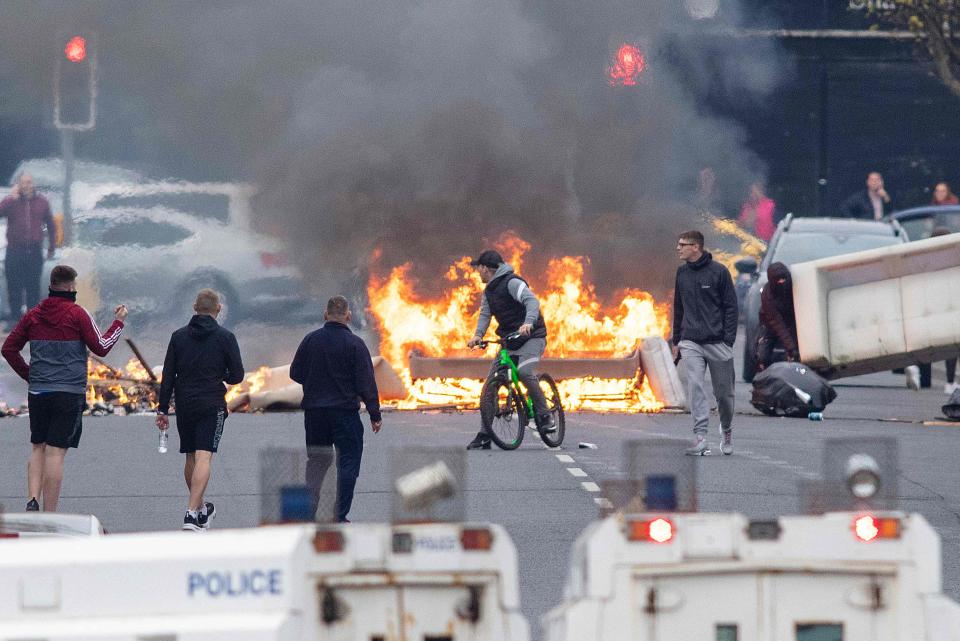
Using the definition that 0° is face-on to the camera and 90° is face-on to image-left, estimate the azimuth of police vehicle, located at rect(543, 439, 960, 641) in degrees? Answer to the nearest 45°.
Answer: approximately 180°

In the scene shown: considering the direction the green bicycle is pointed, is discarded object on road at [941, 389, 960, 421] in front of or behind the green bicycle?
behind

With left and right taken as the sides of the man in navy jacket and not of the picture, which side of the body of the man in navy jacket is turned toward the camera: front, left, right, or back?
back

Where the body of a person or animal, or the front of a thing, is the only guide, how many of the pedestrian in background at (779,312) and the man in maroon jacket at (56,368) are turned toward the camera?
1

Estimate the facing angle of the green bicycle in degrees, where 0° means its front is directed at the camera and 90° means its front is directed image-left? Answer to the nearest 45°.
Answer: approximately 45°

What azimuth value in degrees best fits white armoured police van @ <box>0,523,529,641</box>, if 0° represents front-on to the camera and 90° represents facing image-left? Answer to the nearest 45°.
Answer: approximately 135°
